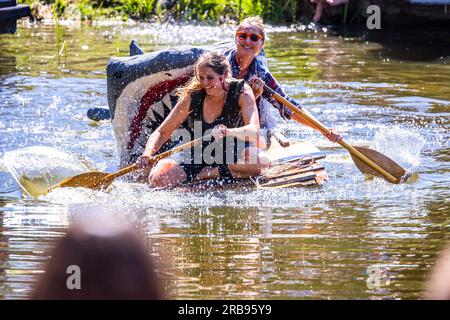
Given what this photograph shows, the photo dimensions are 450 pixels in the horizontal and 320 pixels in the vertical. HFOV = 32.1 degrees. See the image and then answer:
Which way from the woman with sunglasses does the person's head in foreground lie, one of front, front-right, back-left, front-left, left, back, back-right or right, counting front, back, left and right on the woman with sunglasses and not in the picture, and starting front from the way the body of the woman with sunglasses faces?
front

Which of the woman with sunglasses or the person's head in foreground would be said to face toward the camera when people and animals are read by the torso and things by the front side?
the woman with sunglasses

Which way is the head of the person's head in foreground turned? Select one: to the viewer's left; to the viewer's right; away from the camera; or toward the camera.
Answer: away from the camera

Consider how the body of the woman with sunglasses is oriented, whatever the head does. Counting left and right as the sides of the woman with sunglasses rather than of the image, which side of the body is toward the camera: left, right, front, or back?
front

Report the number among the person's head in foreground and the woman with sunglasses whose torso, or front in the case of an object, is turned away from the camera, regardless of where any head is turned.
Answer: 1

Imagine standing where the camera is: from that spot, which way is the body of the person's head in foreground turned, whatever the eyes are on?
away from the camera

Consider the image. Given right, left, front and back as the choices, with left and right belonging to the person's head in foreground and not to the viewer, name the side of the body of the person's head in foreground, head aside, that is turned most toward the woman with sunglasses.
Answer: front

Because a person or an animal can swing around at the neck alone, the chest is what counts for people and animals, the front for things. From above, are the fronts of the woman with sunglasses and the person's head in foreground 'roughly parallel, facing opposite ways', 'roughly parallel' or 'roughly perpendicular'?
roughly parallel, facing opposite ways

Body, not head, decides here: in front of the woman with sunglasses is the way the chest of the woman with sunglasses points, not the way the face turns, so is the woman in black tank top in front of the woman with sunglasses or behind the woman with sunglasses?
in front

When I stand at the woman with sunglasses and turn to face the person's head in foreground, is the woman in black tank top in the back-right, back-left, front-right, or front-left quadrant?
front-right

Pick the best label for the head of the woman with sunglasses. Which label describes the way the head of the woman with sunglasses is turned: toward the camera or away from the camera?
toward the camera

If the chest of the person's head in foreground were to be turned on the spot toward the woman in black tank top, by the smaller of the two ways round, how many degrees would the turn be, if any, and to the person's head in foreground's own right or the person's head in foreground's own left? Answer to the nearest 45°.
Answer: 0° — they already face them
